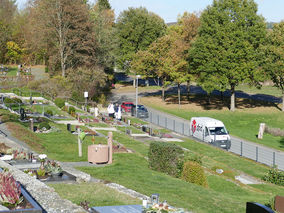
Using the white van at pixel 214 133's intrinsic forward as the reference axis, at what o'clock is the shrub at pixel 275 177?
The shrub is roughly at 1 o'clock from the white van.

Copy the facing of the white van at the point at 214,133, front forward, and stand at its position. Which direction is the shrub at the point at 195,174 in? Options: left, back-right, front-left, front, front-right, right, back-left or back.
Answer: front-right

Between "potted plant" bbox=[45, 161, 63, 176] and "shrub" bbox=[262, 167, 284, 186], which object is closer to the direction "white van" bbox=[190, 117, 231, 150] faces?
the shrub

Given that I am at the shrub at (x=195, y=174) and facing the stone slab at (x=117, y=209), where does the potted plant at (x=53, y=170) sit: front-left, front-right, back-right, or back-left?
front-right

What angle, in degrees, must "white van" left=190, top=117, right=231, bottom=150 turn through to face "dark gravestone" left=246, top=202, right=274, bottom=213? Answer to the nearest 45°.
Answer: approximately 45° to its right

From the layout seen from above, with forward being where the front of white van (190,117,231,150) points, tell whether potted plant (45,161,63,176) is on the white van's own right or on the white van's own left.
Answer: on the white van's own right

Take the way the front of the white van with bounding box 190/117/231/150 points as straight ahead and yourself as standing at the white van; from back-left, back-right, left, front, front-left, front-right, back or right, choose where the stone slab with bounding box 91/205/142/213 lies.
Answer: front-right

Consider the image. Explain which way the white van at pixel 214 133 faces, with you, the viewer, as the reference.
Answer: facing the viewer and to the right of the viewer

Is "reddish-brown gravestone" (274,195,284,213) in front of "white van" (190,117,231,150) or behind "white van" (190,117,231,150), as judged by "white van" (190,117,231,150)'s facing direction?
in front

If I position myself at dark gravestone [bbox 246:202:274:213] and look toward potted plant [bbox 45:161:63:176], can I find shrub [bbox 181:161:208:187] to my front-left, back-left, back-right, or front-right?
front-right
